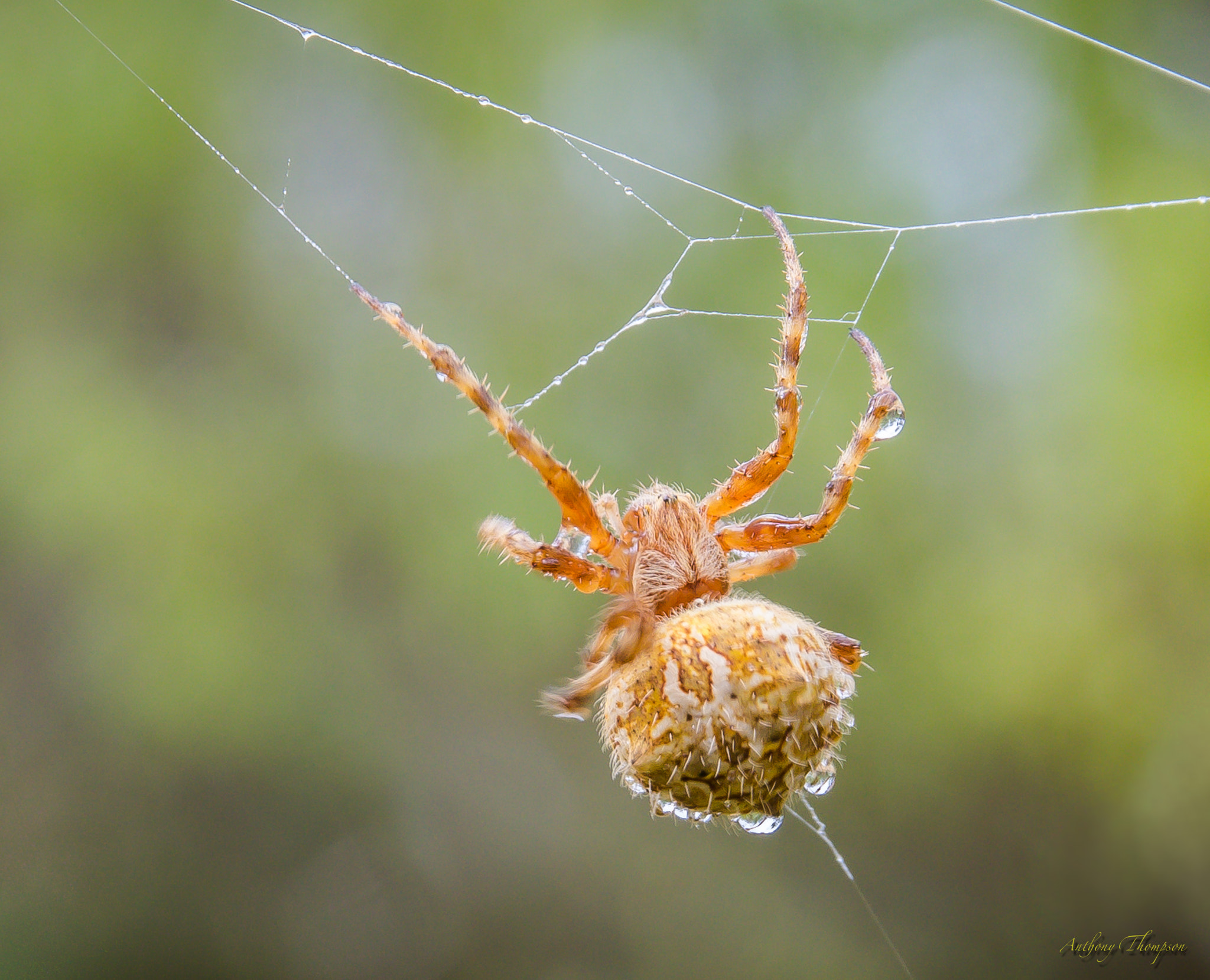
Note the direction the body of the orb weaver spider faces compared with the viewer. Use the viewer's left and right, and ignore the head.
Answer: facing away from the viewer
